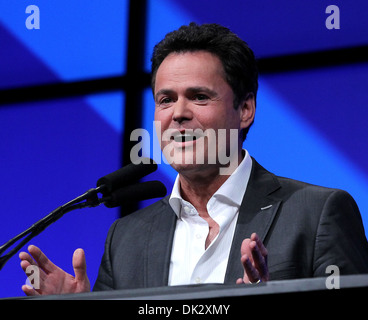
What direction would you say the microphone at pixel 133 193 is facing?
to the viewer's right

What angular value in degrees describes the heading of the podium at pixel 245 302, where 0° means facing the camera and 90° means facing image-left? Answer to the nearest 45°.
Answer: approximately 45°

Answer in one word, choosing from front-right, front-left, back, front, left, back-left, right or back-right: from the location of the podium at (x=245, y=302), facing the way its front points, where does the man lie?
back-right

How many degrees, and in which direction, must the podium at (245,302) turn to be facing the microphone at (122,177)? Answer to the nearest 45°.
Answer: approximately 135° to its right
